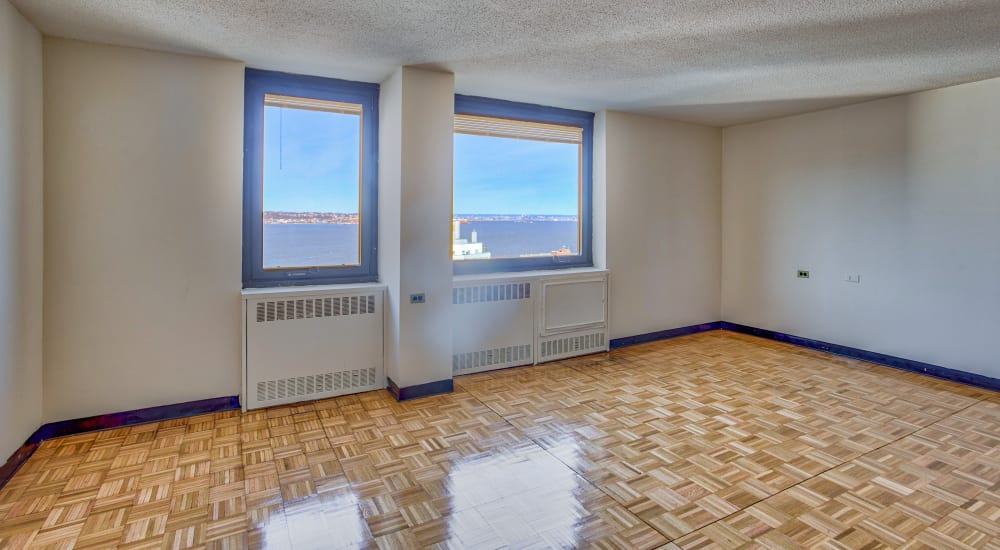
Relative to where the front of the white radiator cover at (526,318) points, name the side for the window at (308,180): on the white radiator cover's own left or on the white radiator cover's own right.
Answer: on the white radiator cover's own right

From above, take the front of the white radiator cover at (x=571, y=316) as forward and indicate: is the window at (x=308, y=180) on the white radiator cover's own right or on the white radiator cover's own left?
on the white radiator cover's own right

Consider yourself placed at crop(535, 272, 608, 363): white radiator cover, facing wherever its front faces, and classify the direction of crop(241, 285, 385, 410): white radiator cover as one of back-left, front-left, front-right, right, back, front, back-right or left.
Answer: right

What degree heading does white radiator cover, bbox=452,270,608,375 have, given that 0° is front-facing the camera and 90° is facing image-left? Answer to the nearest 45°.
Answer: approximately 315°

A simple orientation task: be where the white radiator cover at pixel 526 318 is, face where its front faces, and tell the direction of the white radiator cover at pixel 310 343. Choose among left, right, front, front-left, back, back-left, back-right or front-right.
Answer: right
